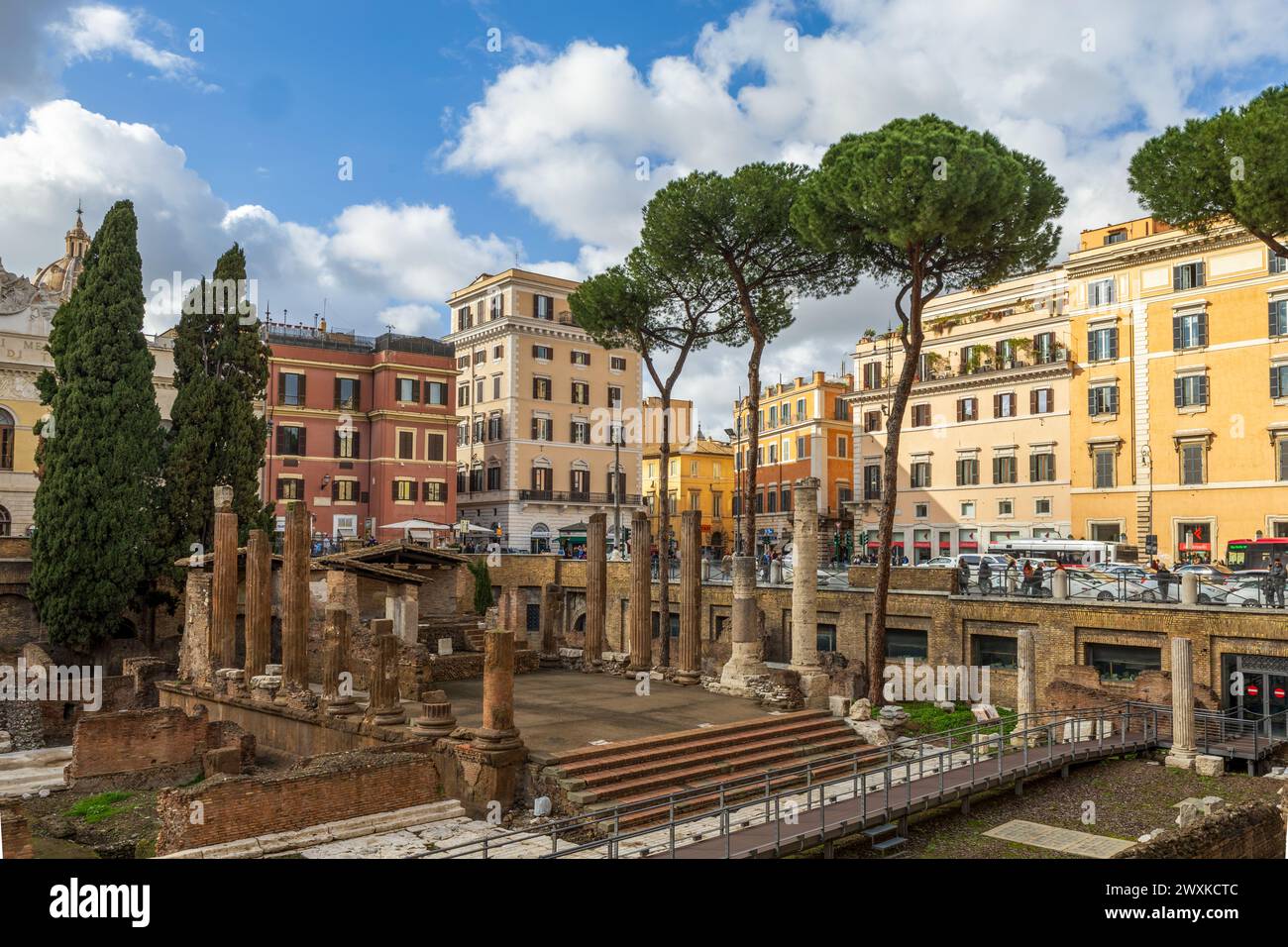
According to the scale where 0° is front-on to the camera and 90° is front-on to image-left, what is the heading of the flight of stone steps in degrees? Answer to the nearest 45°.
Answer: approximately 315°

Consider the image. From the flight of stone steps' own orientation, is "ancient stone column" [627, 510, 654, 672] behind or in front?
behind

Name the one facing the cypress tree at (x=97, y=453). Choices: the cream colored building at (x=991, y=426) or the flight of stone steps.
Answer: the cream colored building

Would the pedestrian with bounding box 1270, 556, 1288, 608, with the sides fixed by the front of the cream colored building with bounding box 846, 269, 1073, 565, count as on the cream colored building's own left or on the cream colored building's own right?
on the cream colored building's own left

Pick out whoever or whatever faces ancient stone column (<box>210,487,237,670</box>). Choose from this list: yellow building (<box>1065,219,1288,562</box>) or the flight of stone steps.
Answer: the yellow building

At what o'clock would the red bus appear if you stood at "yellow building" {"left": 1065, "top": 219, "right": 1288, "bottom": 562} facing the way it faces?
The red bus is roughly at 10 o'clock from the yellow building.

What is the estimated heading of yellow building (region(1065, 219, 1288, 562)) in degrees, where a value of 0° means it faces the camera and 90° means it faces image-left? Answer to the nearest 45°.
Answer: approximately 45°

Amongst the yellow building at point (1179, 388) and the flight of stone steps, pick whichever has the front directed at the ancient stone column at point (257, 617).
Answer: the yellow building
